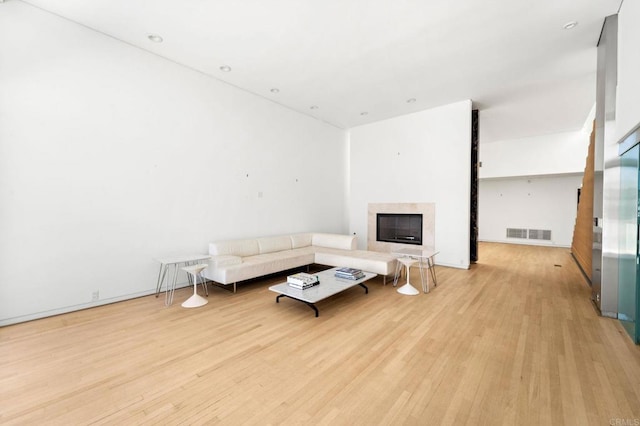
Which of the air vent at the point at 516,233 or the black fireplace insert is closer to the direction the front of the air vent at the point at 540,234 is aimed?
the black fireplace insert

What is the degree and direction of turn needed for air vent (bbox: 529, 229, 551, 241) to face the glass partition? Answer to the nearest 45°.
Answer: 0° — it already faces it

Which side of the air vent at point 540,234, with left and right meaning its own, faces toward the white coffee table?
front

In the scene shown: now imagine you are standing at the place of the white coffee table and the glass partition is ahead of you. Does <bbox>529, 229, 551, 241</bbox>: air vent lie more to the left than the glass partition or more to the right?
left

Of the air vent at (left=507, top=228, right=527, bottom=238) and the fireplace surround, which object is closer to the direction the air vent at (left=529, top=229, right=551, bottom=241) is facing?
the fireplace surround

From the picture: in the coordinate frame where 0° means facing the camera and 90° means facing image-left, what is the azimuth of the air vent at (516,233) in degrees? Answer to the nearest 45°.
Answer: approximately 0°

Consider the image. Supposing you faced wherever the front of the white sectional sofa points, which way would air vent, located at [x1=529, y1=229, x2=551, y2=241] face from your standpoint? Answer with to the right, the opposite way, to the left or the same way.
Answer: to the right

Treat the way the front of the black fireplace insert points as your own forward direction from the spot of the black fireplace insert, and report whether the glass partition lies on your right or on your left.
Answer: on your left

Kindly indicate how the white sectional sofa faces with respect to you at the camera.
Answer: facing the viewer and to the right of the viewer

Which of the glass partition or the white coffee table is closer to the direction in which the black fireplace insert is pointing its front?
the white coffee table

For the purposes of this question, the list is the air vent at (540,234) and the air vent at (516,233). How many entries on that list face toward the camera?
2

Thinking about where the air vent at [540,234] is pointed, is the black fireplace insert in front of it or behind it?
in front

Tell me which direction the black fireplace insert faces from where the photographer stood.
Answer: facing the viewer and to the left of the viewer
